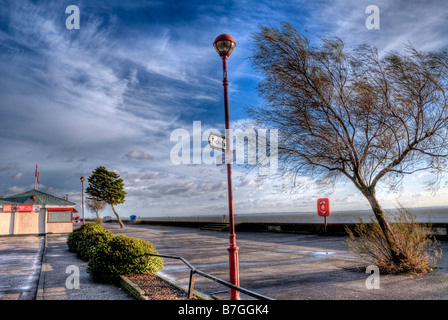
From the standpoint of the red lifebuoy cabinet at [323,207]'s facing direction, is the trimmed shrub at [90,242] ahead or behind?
ahead

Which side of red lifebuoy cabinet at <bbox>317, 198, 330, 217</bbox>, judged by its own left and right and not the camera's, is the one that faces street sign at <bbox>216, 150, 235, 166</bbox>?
front

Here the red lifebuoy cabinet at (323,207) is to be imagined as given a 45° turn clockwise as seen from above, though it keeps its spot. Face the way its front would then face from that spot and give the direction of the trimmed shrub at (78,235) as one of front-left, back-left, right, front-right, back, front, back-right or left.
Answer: front

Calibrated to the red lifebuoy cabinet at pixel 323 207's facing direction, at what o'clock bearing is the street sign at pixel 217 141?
the street sign at pixel 217 141 is roughly at 12 o'clock from the red lifebuoy cabinet at pixel 323 207.

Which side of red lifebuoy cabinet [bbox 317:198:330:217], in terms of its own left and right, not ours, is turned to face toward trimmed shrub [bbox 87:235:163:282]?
front

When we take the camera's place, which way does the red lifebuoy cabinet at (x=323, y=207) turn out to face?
facing the viewer

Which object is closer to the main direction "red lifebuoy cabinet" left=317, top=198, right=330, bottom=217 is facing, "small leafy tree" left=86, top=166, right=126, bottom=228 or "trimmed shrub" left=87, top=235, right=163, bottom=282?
the trimmed shrub

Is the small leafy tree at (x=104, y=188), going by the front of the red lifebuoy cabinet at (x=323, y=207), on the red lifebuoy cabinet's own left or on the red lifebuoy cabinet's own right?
on the red lifebuoy cabinet's own right

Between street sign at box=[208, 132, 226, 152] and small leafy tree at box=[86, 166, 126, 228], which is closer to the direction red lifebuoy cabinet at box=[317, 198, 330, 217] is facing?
the street sign
